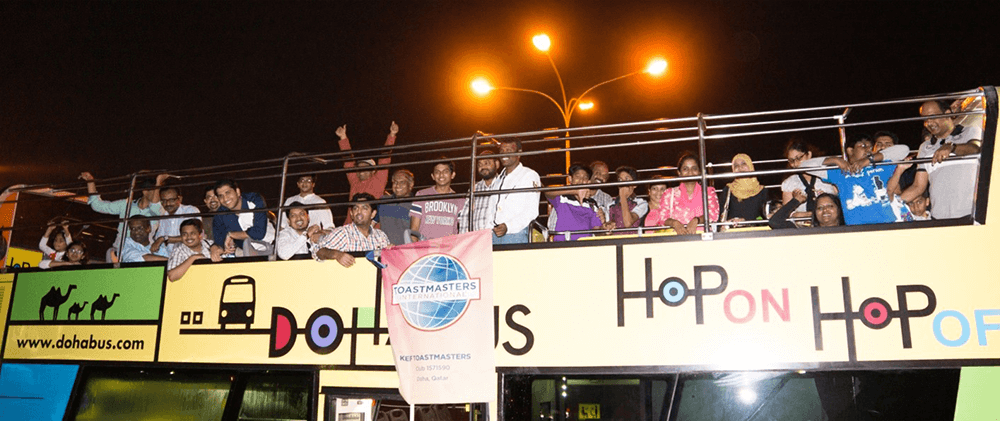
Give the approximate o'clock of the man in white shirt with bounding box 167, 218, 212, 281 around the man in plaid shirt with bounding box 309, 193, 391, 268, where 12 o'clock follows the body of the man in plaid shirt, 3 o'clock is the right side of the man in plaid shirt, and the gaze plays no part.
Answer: The man in white shirt is roughly at 4 o'clock from the man in plaid shirt.

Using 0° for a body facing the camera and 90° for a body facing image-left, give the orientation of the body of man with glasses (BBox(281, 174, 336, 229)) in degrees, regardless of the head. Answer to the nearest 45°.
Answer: approximately 0°

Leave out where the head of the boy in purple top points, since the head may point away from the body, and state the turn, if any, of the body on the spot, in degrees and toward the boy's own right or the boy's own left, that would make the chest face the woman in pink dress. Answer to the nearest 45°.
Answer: approximately 90° to the boy's own left

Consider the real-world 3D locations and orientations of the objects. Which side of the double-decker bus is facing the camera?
right

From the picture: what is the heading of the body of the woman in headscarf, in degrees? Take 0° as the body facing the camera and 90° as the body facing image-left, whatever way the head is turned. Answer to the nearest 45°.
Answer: approximately 0°

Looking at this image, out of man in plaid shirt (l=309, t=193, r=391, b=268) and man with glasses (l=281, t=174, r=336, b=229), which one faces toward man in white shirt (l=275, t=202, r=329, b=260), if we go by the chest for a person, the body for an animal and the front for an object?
the man with glasses

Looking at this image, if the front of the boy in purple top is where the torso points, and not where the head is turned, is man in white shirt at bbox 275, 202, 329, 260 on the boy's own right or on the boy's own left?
on the boy's own right

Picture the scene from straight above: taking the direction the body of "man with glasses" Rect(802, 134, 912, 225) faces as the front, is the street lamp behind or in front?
behind

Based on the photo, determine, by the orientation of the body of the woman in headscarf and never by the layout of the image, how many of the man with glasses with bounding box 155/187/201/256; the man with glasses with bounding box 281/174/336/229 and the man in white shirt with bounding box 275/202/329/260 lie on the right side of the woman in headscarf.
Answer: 3
